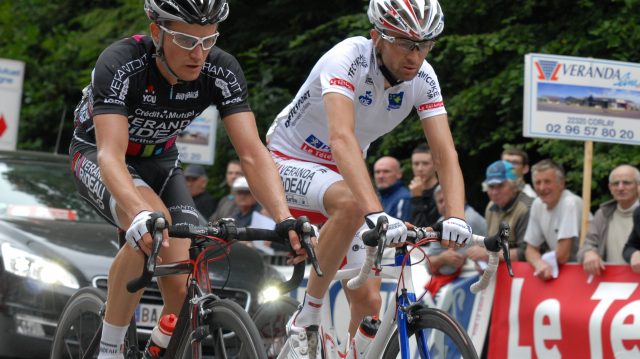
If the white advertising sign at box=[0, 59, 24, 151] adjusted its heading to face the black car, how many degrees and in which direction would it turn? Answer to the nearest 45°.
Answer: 0° — it already faces it

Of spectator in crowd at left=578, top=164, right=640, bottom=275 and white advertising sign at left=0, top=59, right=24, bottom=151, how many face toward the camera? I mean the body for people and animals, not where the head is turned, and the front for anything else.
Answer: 2

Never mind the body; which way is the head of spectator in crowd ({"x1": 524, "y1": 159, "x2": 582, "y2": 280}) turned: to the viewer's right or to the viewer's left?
to the viewer's left

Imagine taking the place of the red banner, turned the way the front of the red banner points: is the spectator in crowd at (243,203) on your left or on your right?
on your right

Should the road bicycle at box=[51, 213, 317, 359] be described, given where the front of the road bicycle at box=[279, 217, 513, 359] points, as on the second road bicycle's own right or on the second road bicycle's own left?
on the second road bicycle's own right

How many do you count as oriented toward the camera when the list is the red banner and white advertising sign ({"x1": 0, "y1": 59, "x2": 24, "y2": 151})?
2

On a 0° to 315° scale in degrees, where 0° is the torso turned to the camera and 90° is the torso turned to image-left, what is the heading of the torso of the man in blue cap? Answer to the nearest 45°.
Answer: approximately 45°

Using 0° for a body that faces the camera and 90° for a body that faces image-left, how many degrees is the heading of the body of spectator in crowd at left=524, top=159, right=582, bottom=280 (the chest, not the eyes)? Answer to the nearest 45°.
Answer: approximately 45°
